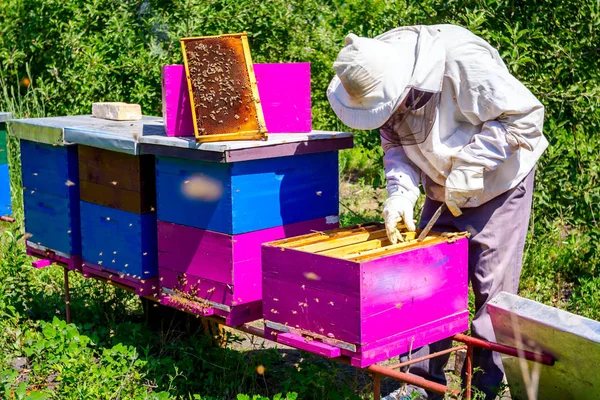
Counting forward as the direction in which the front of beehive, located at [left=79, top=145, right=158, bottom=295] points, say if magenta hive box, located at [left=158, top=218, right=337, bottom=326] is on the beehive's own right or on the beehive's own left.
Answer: on the beehive's own left

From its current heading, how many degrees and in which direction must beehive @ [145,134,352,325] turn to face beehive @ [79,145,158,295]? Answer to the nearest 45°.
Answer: approximately 90° to its right

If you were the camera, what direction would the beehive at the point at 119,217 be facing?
facing the viewer and to the left of the viewer

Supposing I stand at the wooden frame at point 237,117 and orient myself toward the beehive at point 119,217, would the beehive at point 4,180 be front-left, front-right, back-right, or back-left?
front-right

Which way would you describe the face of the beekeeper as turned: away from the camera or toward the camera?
toward the camera

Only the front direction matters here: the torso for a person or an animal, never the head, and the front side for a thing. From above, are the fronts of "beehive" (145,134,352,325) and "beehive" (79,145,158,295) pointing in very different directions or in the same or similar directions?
same or similar directions

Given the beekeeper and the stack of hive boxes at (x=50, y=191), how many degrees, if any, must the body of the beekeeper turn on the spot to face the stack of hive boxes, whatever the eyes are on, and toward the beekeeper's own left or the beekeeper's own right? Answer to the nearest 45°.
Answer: approximately 45° to the beekeeper's own right

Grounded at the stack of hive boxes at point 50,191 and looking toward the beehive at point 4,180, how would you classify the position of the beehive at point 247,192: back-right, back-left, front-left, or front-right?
back-right

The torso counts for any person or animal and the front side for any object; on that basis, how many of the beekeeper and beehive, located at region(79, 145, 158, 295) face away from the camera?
0

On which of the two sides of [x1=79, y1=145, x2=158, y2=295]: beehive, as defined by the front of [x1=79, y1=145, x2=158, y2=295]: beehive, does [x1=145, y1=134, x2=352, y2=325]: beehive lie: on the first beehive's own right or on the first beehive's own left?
on the first beehive's own left

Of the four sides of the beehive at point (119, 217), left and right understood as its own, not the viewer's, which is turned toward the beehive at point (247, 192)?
left

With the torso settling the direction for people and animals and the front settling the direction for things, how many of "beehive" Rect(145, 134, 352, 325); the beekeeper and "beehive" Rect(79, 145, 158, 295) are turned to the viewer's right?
0
